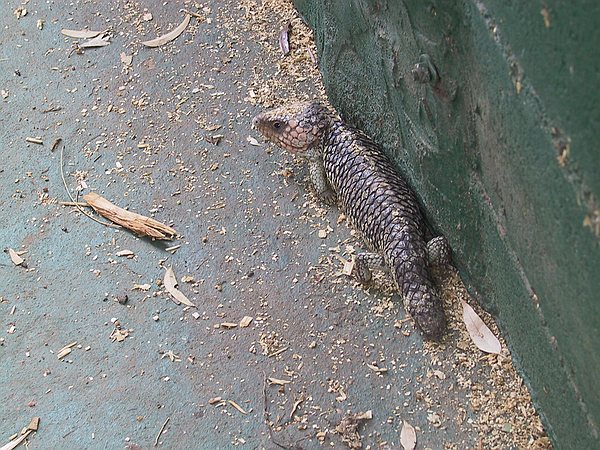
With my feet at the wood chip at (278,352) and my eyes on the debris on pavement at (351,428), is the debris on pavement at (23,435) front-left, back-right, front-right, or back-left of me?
back-right

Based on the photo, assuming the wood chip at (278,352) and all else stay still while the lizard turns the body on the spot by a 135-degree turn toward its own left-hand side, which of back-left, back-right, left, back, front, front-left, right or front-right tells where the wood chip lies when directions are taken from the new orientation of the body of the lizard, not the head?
front

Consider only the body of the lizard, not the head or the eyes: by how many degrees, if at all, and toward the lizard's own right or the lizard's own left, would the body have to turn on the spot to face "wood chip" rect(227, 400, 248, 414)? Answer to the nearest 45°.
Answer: approximately 135° to the lizard's own left

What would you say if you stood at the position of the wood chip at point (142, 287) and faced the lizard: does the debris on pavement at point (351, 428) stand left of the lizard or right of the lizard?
right

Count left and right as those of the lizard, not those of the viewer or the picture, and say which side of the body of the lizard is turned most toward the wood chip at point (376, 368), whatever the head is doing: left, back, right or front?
back

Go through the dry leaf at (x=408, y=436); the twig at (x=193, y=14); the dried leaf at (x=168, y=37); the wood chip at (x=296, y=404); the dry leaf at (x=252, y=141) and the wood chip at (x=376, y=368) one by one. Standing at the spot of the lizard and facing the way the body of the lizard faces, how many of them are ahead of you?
3

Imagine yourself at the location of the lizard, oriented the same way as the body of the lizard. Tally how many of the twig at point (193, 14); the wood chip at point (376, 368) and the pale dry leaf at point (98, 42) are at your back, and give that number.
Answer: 1

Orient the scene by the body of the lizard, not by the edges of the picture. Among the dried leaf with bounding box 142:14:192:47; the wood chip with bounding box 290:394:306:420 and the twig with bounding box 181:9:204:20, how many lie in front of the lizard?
2

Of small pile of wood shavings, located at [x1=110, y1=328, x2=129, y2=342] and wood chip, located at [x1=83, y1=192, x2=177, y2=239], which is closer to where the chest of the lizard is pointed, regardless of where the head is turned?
the wood chip

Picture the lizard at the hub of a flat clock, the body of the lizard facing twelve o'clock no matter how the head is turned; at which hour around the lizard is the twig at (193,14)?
The twig is roughly at 12 o'clock from the lizard.

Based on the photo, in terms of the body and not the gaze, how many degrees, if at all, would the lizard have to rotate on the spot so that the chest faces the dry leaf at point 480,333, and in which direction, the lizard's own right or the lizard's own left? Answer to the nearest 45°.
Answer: approximately 180°

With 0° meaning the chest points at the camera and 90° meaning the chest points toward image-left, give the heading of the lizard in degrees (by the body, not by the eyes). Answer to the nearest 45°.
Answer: approximately 135°

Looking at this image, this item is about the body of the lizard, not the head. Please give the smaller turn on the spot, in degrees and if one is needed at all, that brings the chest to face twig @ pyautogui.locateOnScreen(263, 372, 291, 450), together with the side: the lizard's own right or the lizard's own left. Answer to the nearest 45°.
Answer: approximately 135° to the lizard's own left

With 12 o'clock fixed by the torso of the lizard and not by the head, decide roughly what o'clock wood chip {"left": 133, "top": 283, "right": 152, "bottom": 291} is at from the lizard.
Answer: The wood chip is roughly at 9 o'clock from the lizard.

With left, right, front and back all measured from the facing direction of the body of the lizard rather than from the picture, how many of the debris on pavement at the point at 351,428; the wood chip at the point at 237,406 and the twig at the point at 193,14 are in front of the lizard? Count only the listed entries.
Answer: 1
